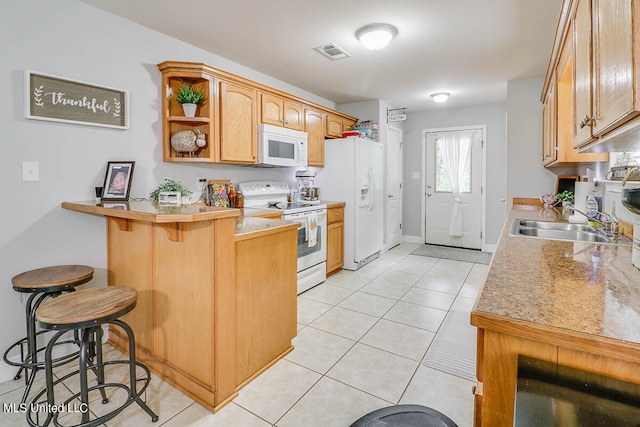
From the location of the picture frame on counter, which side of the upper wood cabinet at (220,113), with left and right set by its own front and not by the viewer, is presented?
right

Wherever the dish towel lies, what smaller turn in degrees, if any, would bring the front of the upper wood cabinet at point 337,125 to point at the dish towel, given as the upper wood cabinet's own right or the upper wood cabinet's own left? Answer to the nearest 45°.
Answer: approximately 45° to the upper wood cabinet's own right

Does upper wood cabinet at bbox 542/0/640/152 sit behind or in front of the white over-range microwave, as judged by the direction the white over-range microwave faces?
in front

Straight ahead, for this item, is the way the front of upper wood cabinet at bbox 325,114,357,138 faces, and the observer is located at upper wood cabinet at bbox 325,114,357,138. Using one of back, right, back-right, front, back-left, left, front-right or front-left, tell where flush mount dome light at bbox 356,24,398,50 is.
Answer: front-right

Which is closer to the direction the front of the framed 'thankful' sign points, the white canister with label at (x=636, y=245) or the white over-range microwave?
the white canister with label

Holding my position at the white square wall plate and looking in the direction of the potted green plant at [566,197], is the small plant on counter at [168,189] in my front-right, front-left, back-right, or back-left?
front-left

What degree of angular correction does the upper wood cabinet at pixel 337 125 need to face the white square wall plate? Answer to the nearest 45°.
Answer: approximately 90° to its right

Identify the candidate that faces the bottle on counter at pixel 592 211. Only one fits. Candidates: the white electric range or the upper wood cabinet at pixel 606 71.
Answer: the white electric range

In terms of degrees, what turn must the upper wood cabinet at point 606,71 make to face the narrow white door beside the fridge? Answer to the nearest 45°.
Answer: approximately 90° to its right

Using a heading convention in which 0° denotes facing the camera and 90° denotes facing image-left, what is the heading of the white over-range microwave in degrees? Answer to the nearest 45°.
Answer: approximately 315°

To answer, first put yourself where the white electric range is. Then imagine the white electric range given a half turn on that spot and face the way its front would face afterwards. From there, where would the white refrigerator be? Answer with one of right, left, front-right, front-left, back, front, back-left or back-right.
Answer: right

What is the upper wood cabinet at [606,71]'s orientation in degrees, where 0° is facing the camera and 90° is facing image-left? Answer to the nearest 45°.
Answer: approximately 45°

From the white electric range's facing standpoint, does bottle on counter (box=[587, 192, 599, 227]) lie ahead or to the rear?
ahead

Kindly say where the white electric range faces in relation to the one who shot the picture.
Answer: facing the viewer and to the right of the viewer
